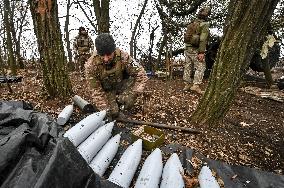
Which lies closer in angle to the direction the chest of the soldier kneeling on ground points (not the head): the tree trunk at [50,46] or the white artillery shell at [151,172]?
the white artillery shell

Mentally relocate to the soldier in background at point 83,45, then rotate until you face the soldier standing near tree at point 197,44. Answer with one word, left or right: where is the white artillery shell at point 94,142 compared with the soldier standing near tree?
right

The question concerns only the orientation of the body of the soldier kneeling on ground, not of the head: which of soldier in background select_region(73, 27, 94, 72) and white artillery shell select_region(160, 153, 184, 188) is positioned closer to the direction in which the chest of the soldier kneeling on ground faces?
the white artillery shell

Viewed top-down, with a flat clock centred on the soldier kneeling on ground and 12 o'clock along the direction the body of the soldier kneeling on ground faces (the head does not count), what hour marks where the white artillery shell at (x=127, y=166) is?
The white artillery shell is roughly at 12 o'clock from the soldier kneeling on ground.

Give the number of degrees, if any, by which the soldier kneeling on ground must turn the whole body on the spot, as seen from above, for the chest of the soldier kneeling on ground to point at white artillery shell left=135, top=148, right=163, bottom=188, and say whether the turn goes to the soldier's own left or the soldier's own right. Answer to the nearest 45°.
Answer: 0° — they already face it

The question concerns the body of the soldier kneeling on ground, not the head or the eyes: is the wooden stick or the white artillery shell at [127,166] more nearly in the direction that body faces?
the white artillery shell

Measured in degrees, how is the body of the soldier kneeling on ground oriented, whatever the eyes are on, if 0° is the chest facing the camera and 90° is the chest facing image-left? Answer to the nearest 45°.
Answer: approximately 0°

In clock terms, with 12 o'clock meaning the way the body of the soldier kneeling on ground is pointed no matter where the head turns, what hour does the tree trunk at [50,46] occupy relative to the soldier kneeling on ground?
The tree trunk is roughly at 4 o'clock from the soldier kneeling on ground.

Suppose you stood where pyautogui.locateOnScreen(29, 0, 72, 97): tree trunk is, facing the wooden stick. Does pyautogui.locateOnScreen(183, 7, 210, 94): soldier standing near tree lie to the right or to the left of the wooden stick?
left

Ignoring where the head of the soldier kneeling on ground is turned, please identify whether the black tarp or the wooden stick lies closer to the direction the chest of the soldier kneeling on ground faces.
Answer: the black tarp
